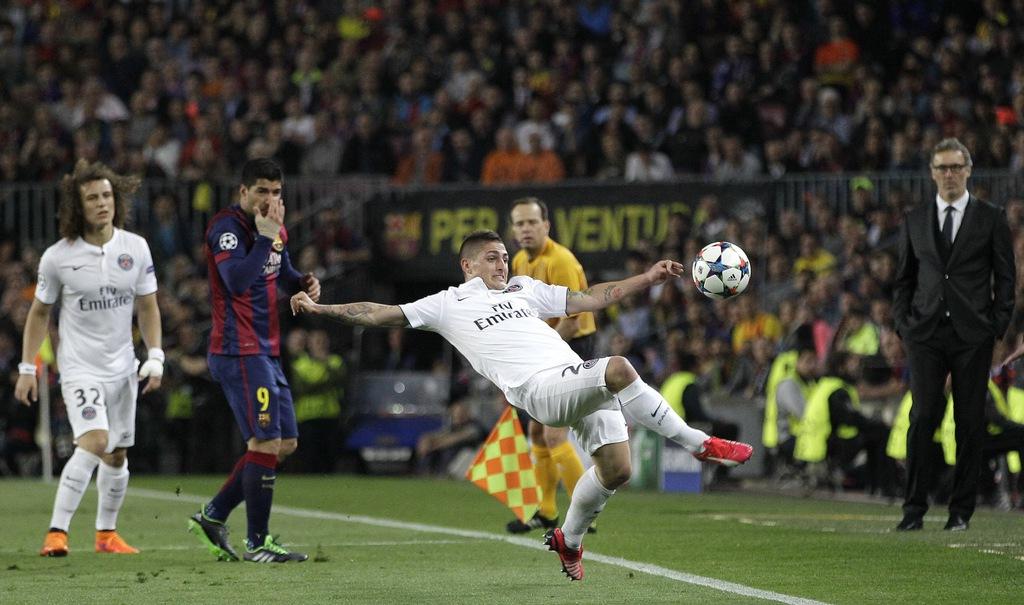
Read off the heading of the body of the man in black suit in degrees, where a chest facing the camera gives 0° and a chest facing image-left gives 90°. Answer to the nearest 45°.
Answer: approximately 0°

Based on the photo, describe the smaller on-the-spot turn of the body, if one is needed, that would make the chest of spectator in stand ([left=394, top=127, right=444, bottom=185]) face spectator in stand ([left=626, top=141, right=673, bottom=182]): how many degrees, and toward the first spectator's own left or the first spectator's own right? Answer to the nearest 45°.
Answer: approximately 45° to the first spectator's own left

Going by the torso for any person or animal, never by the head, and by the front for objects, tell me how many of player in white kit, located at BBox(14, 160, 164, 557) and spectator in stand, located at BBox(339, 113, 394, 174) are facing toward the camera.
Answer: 2

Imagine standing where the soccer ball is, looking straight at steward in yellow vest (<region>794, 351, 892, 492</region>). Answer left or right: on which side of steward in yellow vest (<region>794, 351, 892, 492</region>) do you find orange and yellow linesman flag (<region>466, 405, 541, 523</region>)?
left

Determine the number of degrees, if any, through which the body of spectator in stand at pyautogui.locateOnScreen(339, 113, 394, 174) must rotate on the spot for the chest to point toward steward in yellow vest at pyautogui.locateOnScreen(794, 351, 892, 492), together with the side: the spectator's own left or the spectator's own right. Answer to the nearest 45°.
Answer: approximately 45° to the spectator's own left

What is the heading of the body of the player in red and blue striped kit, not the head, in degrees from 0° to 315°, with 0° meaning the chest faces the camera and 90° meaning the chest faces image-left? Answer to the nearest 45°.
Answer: approximately 315°

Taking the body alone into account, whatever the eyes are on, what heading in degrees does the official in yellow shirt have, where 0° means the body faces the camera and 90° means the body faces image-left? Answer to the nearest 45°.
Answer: approximately 45°

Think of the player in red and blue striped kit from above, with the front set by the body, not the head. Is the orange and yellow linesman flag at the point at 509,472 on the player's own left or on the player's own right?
on the player's own left
